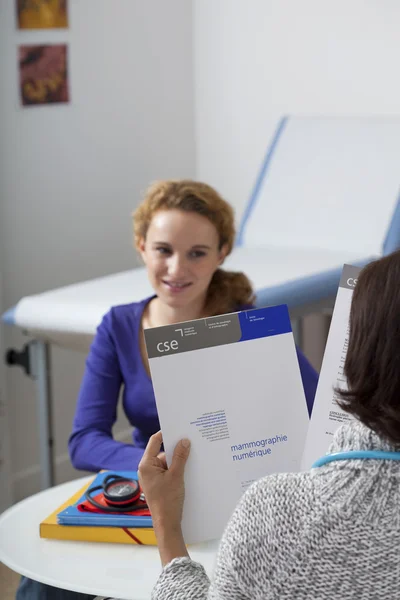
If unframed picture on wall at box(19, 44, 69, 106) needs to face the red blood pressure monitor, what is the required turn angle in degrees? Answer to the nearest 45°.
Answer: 0° — it already faces it

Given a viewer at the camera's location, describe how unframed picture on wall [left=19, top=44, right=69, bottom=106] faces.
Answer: facing the viewer

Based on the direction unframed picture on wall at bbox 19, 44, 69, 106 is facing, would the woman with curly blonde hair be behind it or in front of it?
in front

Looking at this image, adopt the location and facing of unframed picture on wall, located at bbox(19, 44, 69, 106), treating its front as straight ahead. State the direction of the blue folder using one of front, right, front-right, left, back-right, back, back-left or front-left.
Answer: front

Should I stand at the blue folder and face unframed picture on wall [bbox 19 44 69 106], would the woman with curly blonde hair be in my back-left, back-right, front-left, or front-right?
front-right

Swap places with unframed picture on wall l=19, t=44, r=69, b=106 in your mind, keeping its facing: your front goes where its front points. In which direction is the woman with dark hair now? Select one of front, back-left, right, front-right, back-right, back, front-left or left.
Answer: front

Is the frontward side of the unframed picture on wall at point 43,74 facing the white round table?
yes

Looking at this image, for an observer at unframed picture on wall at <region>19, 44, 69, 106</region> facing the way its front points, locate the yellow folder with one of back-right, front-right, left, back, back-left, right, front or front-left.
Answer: front

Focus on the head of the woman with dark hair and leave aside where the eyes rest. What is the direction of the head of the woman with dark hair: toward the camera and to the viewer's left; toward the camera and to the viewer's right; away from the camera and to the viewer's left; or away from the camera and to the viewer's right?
away from the camera and to the viewer's left
